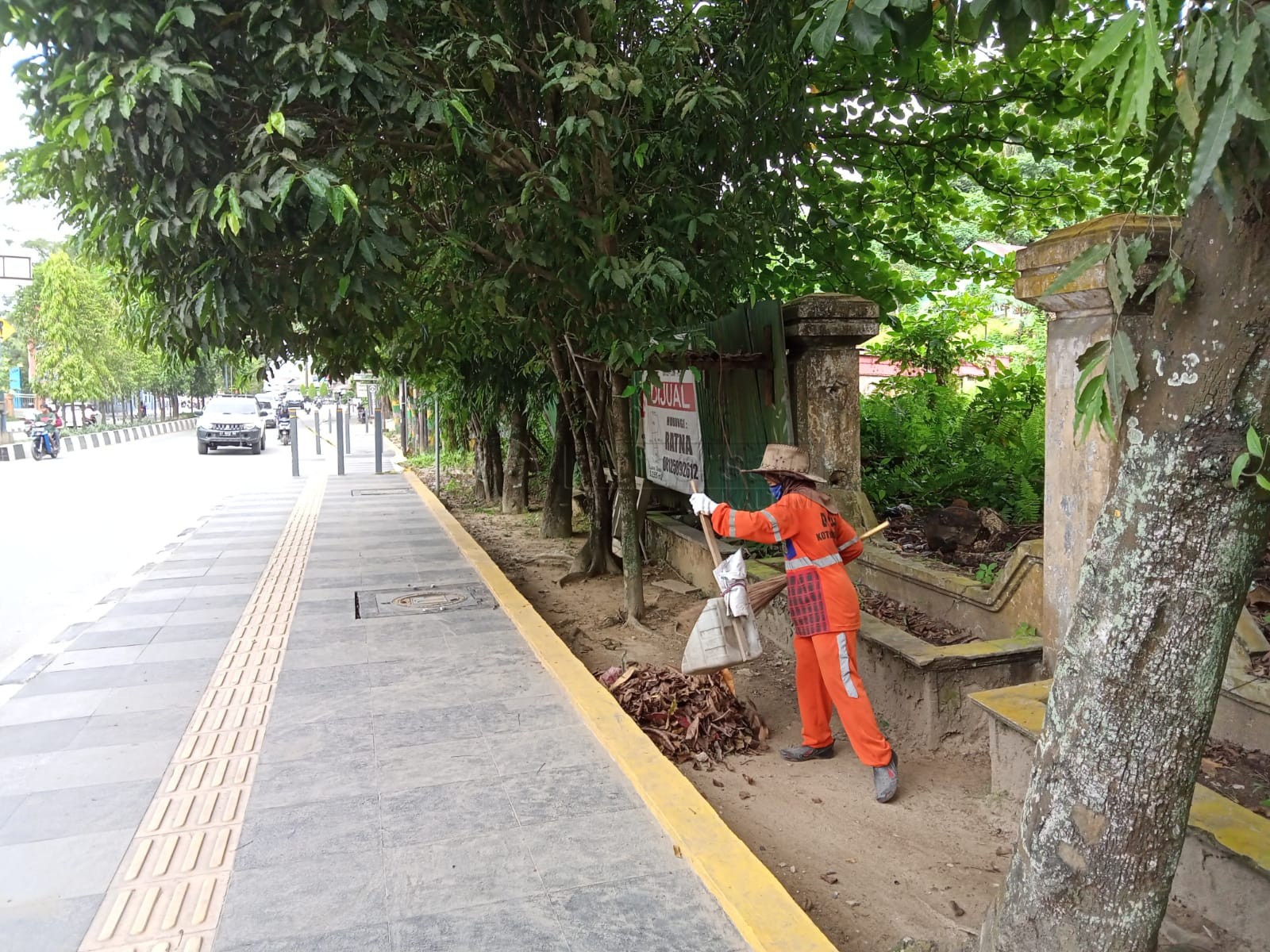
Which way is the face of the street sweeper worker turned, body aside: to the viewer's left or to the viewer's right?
to the viewer's left

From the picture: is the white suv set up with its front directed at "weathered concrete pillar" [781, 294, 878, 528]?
yes

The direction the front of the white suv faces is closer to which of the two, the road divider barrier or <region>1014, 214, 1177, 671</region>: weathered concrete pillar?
the weathered concrete pillar

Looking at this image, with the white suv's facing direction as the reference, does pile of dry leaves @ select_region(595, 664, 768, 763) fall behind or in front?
in front

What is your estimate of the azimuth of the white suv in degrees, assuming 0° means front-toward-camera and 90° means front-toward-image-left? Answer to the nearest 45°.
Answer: approximately 0°

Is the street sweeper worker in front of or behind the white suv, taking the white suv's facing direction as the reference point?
in front
